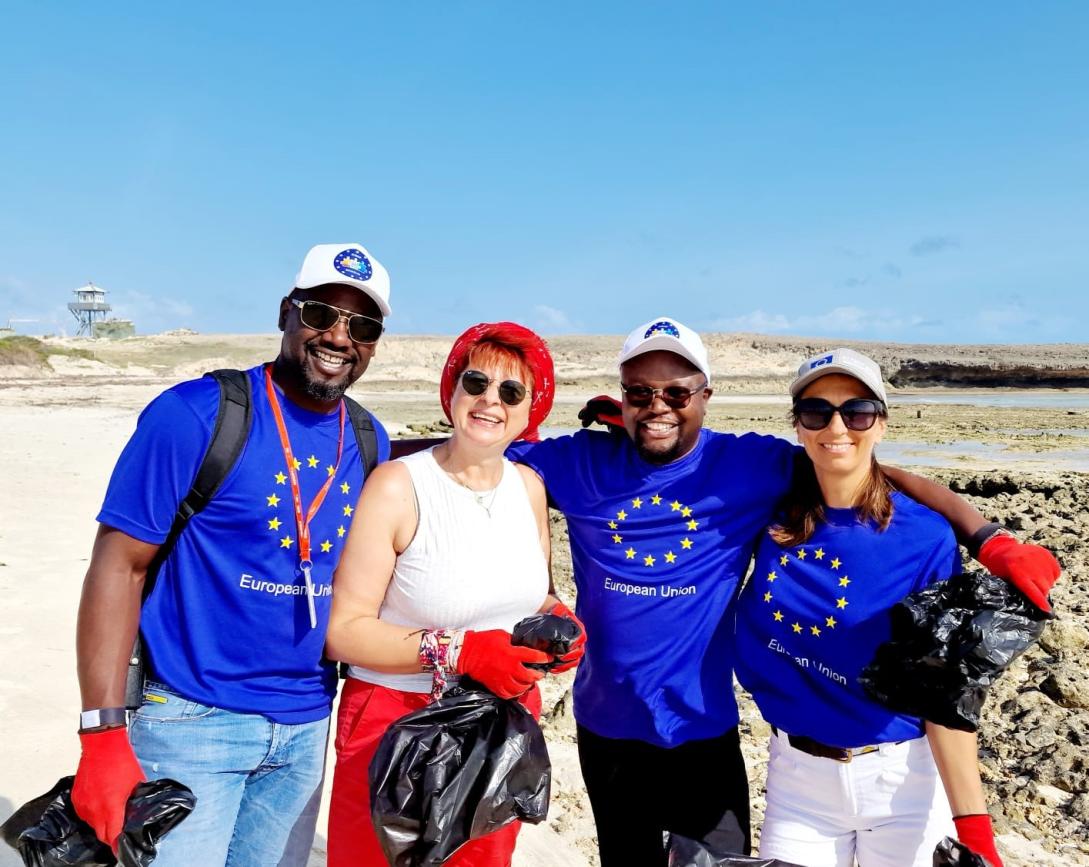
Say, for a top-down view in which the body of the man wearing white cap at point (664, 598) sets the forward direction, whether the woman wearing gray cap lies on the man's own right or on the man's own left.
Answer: on the man's own left

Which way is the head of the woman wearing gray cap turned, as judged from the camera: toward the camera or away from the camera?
toward the camera

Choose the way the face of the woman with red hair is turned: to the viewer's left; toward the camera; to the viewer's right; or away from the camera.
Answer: toward the camera

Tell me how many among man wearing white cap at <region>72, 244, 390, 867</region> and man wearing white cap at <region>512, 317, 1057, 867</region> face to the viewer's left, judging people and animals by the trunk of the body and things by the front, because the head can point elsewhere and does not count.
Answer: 0

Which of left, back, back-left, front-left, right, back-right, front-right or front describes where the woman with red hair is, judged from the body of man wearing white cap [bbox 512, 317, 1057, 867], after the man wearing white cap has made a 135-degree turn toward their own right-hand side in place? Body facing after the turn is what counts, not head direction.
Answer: left

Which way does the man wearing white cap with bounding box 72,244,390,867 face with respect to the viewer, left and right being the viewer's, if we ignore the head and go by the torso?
facing the viewer and to the right of the viewer

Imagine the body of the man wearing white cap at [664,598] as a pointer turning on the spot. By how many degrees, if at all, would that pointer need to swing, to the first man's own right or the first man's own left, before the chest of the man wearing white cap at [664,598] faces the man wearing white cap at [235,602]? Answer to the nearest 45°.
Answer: approximately 45° to the first man's own right

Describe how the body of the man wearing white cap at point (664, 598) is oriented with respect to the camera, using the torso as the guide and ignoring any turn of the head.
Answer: toward the camera

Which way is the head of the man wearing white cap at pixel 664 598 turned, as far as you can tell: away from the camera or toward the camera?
toward the camera
